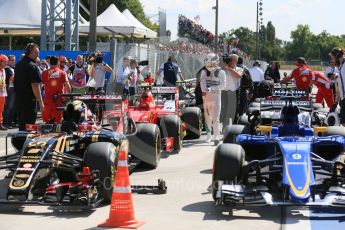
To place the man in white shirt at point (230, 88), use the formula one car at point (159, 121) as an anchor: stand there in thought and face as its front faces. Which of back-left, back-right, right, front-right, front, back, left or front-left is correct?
back

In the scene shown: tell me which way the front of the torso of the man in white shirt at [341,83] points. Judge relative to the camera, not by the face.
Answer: to the viewer's left

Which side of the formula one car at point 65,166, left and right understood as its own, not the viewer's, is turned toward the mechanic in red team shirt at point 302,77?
back
